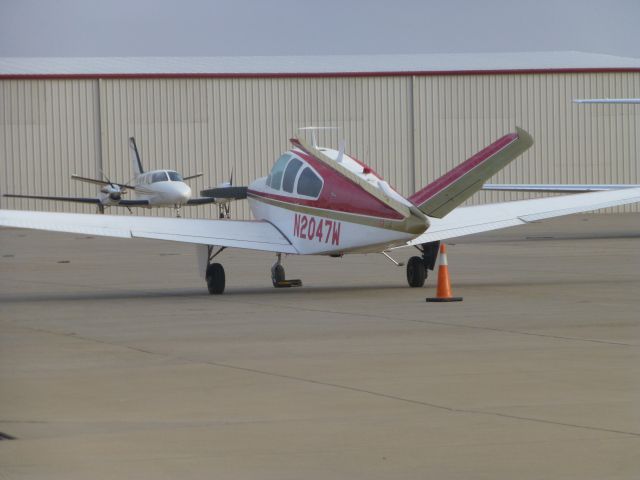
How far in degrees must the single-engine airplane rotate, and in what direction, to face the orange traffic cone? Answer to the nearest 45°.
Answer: approximately 180°

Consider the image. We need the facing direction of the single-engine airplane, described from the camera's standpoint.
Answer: facing away from the viewer and to the left of the viewer
